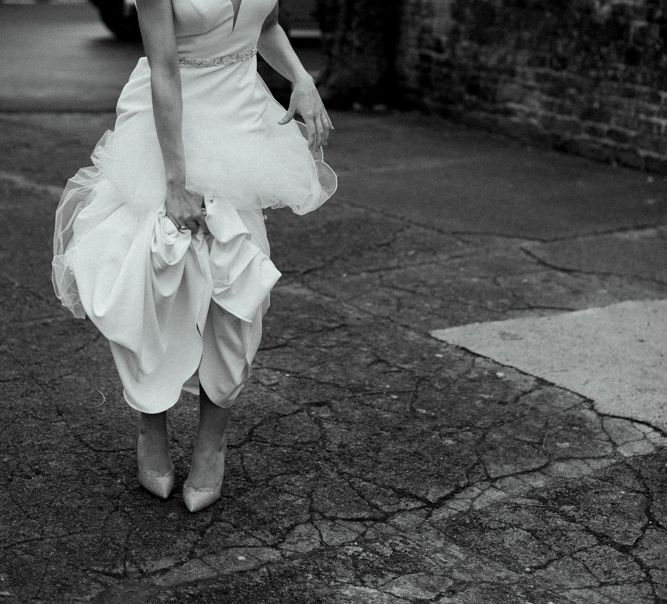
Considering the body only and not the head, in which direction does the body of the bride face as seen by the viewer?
toward the camera
